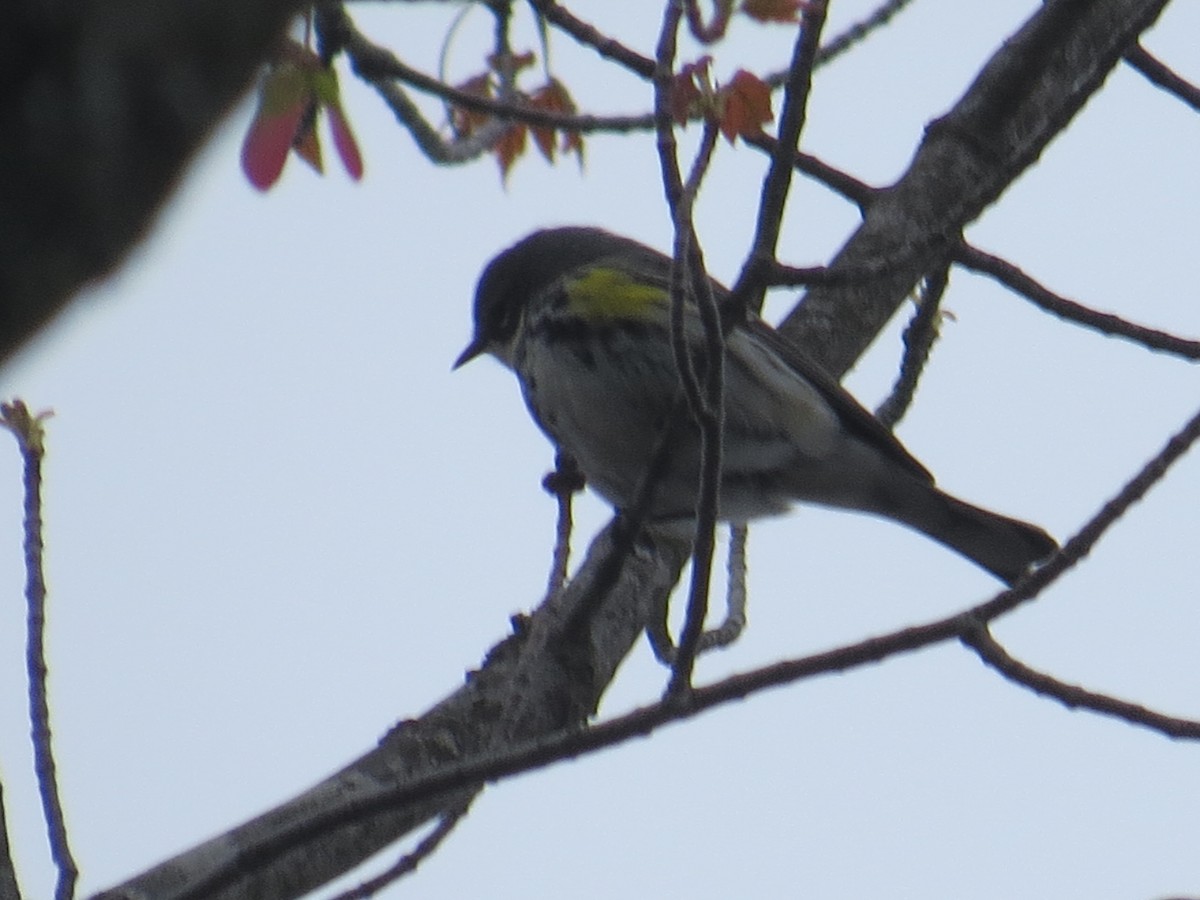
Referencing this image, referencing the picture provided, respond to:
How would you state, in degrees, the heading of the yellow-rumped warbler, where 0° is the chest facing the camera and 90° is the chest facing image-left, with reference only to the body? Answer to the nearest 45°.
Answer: approximately 90°

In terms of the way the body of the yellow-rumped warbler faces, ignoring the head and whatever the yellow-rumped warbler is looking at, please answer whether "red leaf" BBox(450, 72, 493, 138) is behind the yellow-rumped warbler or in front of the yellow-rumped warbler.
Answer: in front

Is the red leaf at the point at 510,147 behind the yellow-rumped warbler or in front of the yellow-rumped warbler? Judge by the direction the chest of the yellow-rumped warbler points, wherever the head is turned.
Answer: in front
